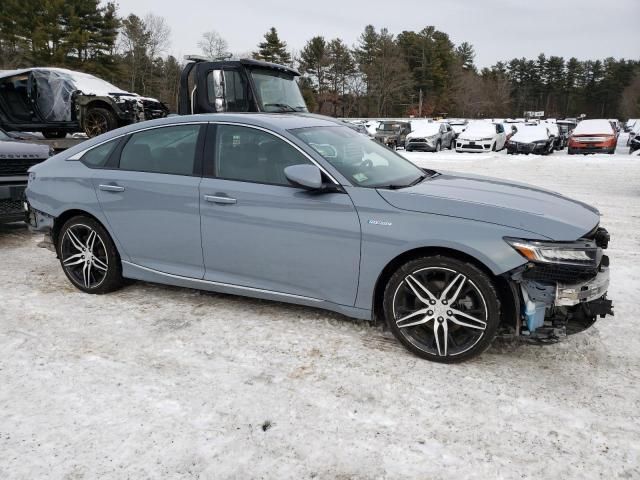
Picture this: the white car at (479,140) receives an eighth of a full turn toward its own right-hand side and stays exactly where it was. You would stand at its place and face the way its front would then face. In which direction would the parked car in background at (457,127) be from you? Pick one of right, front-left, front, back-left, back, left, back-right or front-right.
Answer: right

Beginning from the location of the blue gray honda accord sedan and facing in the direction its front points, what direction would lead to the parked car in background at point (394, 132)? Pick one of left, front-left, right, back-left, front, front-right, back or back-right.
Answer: back-left

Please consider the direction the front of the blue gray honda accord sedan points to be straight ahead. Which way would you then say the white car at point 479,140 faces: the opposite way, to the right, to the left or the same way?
to the right

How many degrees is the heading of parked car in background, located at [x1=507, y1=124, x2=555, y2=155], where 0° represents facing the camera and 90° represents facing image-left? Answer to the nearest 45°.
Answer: approximately 45°

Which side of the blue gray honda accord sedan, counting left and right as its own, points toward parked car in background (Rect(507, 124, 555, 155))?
left

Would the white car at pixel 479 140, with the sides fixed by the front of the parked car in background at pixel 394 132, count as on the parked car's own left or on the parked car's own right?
on the parked car's own left

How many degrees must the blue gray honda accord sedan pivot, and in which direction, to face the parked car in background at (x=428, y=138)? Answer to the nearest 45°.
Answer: approximately 135° to its left
